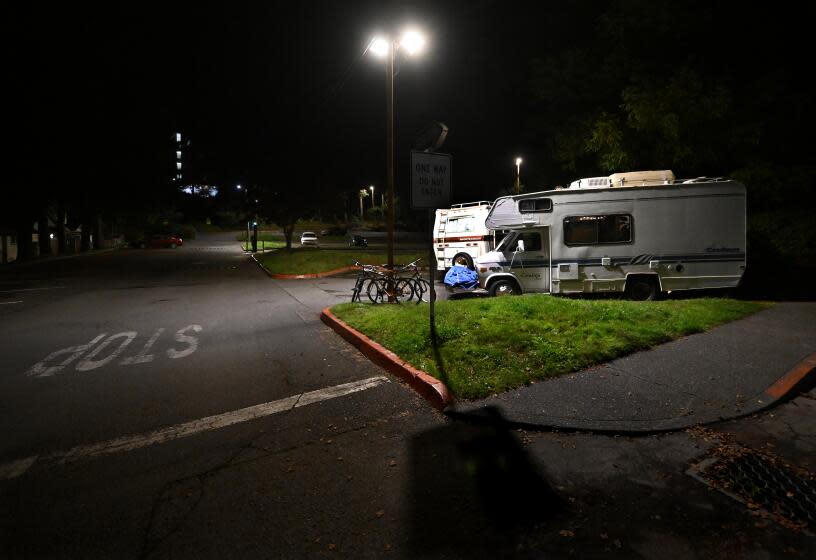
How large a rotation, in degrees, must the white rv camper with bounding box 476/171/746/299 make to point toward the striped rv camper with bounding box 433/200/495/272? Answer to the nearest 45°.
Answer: approximately 45° to its right

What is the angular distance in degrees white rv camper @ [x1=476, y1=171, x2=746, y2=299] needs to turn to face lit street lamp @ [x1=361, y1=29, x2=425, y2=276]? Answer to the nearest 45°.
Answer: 0° — it already faces it

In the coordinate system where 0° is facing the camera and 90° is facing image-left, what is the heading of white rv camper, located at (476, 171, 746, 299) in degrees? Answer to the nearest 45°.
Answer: approximately 90°

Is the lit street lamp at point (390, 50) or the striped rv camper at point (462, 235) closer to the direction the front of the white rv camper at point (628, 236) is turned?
the lit street lamp

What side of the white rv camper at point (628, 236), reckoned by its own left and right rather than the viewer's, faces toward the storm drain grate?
left

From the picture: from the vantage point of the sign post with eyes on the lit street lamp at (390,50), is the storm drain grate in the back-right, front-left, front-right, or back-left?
back-right

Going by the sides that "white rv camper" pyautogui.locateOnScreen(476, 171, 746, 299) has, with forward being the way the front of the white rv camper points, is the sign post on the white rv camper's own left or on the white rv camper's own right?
on the white rv camper's own left

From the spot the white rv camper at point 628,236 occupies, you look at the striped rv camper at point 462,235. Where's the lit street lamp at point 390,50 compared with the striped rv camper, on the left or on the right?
left

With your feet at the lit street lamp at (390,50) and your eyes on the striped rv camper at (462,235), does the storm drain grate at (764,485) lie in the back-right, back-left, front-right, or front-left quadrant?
back-right
